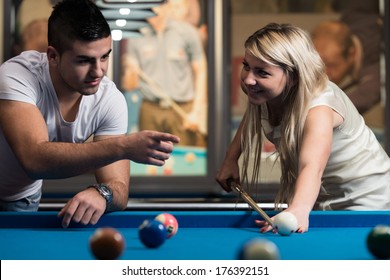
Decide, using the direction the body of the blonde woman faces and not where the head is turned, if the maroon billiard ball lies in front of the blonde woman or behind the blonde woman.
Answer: in front

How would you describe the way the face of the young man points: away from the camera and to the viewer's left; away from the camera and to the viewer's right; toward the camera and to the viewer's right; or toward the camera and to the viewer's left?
toward the camera and to the viewer's right

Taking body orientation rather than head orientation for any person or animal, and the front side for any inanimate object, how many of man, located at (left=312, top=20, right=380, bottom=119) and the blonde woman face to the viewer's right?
0

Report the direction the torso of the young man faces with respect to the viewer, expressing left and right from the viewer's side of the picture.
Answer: facing the viewer and to the right of the viewer

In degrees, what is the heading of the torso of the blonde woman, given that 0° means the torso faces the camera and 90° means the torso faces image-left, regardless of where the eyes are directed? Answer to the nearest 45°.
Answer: approximately 45°

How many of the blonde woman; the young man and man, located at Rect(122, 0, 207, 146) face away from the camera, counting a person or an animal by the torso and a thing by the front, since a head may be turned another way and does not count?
0

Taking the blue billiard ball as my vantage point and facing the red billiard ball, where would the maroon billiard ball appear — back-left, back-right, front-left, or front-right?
back-left

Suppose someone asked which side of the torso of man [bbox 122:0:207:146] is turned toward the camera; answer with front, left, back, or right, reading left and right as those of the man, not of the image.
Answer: front

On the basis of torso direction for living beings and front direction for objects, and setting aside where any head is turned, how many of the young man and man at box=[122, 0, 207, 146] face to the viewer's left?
0

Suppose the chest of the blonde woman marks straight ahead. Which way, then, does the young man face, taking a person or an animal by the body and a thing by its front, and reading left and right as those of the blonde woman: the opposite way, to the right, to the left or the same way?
to the left
